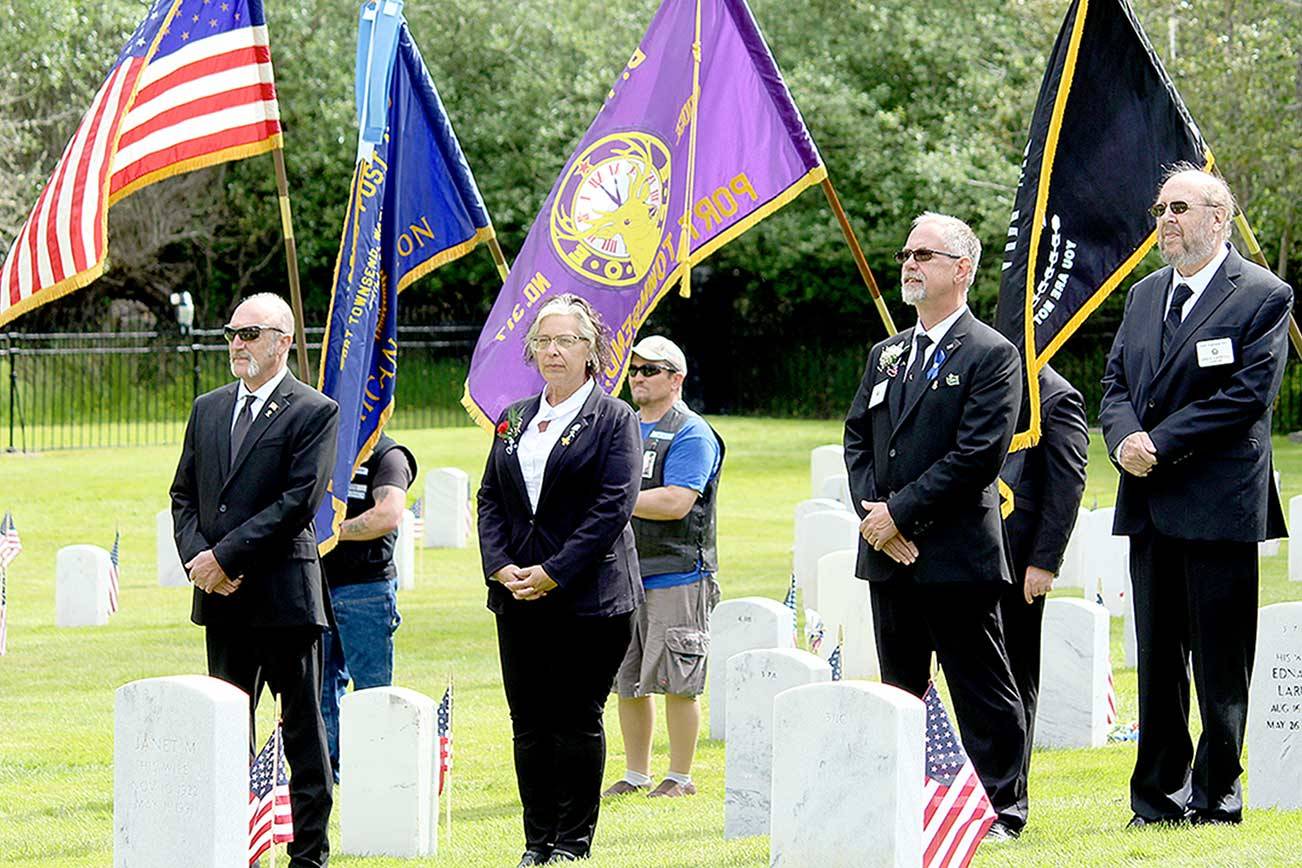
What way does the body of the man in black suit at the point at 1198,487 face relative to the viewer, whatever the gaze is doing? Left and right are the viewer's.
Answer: facing the viewer and to the left of the viewer

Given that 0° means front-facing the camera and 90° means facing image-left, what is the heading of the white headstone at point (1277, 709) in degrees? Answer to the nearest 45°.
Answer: approximately 0°

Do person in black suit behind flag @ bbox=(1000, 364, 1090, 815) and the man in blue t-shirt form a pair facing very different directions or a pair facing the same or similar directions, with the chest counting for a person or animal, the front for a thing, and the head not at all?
same or similar directions

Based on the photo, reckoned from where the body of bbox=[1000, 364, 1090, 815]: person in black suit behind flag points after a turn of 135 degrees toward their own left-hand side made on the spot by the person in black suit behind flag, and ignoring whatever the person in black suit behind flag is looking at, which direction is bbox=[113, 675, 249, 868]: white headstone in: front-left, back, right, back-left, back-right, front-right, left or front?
back-right

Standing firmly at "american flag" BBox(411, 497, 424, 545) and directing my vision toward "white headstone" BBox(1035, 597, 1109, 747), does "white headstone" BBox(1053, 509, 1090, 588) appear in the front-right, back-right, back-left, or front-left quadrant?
front-left

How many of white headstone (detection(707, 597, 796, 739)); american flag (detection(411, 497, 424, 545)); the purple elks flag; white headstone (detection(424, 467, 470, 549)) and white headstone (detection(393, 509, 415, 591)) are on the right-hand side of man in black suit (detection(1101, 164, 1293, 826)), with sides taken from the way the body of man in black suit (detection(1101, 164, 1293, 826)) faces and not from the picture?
5

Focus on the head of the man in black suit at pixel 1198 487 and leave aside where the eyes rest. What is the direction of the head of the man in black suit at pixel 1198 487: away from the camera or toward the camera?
toward the camera

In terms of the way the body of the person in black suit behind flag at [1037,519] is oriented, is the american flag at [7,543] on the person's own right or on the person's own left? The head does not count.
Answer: on the person's own right
